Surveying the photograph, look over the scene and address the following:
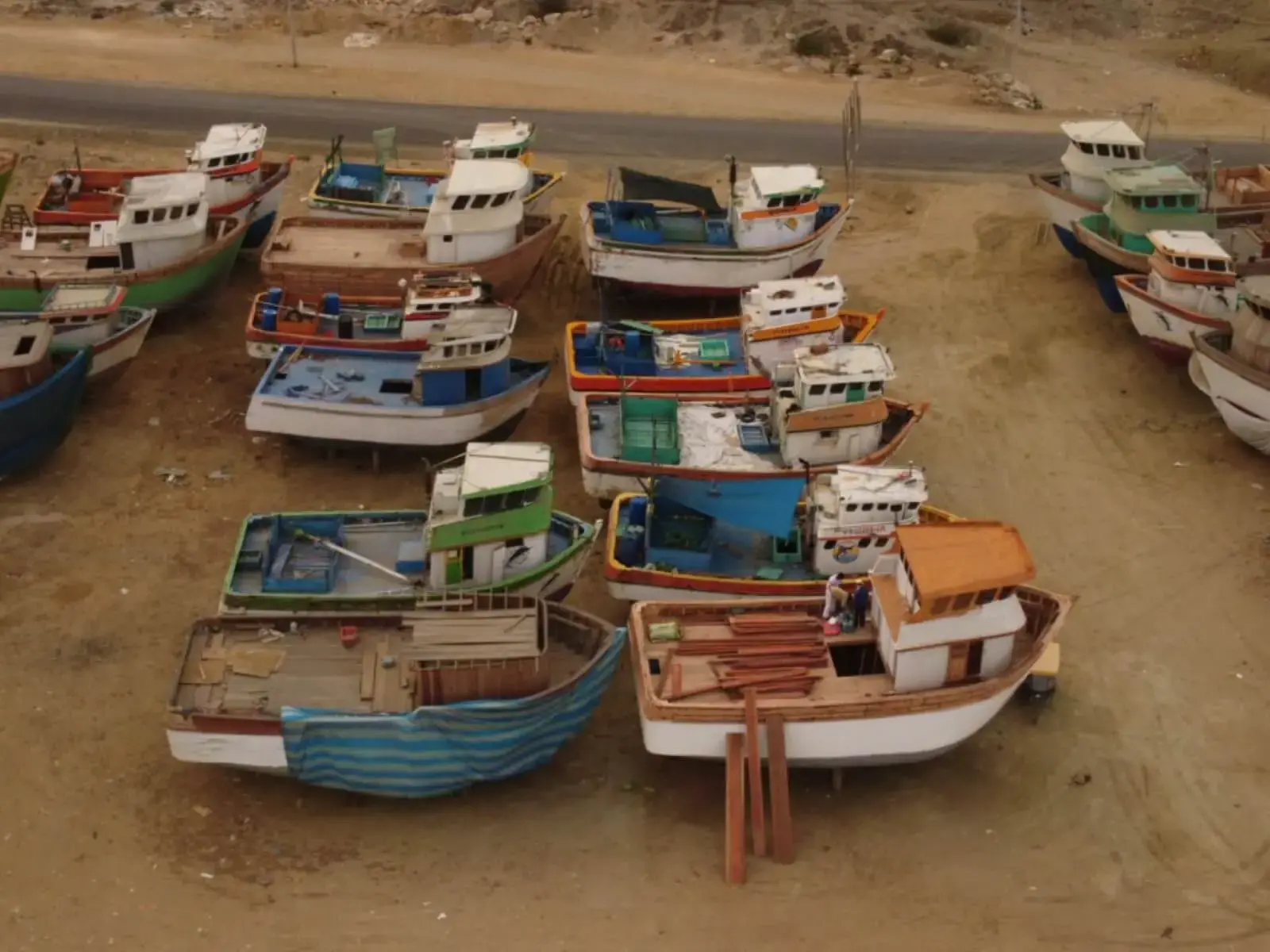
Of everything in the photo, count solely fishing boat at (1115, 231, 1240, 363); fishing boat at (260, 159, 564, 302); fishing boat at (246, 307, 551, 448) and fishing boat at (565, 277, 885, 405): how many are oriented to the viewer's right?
3

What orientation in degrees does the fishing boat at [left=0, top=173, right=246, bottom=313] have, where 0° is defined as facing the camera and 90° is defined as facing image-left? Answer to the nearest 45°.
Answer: approximately 270°

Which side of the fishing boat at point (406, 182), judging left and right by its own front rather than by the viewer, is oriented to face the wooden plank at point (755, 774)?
right

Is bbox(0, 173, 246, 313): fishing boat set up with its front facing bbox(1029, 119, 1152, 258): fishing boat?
yes

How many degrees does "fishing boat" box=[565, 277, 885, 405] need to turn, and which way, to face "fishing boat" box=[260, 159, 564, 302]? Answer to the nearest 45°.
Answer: approximately 135° to its left

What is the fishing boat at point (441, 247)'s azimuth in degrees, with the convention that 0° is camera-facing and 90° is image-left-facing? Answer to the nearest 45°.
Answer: approximately 270°

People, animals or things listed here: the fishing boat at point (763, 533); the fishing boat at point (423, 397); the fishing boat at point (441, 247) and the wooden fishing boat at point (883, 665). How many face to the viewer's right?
4

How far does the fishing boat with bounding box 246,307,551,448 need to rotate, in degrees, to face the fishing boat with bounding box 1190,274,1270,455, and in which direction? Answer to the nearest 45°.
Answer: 0° — it already faces it

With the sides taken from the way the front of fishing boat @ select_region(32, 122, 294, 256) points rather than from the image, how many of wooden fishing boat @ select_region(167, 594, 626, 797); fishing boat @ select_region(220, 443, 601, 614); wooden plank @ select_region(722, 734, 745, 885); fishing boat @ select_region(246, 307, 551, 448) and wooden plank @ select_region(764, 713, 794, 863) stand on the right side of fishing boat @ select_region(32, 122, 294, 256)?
5

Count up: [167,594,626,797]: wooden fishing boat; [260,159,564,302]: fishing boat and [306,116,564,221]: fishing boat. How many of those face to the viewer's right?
3

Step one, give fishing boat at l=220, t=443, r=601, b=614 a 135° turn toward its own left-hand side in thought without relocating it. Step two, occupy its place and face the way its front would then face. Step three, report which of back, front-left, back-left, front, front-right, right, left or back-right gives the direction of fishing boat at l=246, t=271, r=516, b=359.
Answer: front-right

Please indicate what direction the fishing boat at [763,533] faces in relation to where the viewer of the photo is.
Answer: facing to the right of the viewer

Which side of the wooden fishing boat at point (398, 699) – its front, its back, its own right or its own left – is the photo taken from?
right

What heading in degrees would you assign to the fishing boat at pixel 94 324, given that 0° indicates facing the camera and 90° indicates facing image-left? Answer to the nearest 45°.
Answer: approximately 270°

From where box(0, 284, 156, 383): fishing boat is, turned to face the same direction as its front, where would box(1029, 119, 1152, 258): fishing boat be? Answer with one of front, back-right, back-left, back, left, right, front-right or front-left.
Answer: front

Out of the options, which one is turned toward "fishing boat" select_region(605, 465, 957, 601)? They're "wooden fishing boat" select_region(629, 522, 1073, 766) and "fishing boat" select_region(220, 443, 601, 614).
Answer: "fishing boat" select_region(220, 443, 601, 614)

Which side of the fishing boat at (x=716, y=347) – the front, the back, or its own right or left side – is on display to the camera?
right

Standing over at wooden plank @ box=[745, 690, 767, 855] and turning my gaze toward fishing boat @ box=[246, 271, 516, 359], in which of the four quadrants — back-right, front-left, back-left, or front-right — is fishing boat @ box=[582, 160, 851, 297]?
front-right
